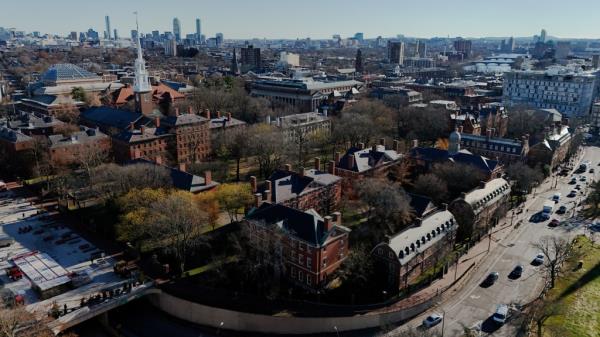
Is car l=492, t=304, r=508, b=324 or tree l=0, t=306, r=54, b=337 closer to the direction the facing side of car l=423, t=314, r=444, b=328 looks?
the tree

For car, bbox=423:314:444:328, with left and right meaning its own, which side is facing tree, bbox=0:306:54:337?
front

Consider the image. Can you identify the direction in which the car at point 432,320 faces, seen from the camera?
facing the viewer and to the left of the viewer

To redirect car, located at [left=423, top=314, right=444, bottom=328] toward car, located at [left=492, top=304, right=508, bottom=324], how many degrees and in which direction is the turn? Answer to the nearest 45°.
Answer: approximately 135° to its left
